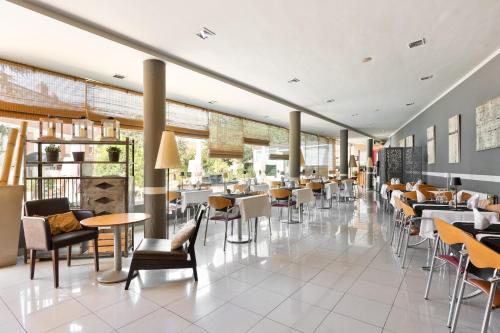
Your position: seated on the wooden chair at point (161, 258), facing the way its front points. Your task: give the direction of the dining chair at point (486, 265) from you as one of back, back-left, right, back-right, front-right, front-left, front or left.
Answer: back-left

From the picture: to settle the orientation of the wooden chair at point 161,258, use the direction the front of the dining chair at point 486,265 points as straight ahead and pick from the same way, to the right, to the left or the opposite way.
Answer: the opposite way

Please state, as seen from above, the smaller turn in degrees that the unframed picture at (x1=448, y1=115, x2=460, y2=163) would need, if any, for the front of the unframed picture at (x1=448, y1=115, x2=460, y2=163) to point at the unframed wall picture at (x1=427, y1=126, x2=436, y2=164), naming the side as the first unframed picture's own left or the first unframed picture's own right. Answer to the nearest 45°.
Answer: approximately 90° to the first unframed picture's own right

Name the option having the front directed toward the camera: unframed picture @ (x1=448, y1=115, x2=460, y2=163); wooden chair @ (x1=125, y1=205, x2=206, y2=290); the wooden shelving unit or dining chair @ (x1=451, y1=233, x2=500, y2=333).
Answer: the wooden shelving unit

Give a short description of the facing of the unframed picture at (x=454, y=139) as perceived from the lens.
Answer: facing to the left of the viewer

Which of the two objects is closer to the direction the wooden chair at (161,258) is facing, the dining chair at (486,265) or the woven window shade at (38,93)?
the woven window shade

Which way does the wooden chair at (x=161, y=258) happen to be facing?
to the viewer's left

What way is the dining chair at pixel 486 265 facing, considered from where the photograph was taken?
facing away from the viewer and to the right of the viewer

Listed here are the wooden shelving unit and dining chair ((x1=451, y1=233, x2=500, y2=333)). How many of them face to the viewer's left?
0

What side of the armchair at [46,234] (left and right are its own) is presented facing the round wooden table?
front

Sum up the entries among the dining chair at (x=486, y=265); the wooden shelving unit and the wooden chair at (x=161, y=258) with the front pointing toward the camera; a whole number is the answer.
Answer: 1

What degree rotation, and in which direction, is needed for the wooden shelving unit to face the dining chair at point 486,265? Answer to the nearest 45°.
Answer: approximately 45° to its left

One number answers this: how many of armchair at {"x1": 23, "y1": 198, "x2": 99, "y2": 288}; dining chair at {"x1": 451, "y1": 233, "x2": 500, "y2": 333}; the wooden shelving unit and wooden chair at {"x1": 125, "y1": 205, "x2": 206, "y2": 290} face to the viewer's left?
1

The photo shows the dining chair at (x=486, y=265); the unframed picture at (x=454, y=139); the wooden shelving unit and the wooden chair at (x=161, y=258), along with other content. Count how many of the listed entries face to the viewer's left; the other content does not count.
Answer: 2

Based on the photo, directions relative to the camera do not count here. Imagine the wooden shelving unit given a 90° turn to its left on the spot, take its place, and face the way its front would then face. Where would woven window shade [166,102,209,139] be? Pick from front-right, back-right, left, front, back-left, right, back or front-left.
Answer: front-left

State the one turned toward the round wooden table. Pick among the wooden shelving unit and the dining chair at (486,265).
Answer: the wooden shelving unit

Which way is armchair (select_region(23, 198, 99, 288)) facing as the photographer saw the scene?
facing the viewer and to the right of the viewer

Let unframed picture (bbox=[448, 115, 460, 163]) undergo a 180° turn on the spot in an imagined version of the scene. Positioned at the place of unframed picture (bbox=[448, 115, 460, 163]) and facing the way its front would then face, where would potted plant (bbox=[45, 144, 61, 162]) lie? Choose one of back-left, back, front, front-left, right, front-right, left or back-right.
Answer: back-right
